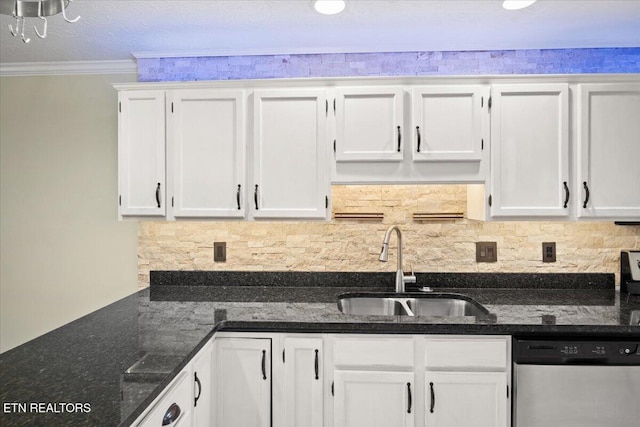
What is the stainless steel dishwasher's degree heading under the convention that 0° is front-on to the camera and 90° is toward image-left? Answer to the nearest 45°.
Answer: approximately 0°

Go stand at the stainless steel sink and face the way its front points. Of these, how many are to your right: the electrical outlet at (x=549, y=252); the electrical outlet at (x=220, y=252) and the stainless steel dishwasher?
1

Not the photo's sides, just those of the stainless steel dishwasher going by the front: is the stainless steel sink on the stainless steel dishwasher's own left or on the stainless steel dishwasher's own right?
on the stainless steel dishwasher's own right

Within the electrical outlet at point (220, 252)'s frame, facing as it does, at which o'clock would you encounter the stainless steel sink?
The stainless steel sink is roughly at 10 o'clock from the electrical outlet.

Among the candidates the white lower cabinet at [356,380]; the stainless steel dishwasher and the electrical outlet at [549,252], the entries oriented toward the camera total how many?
3
